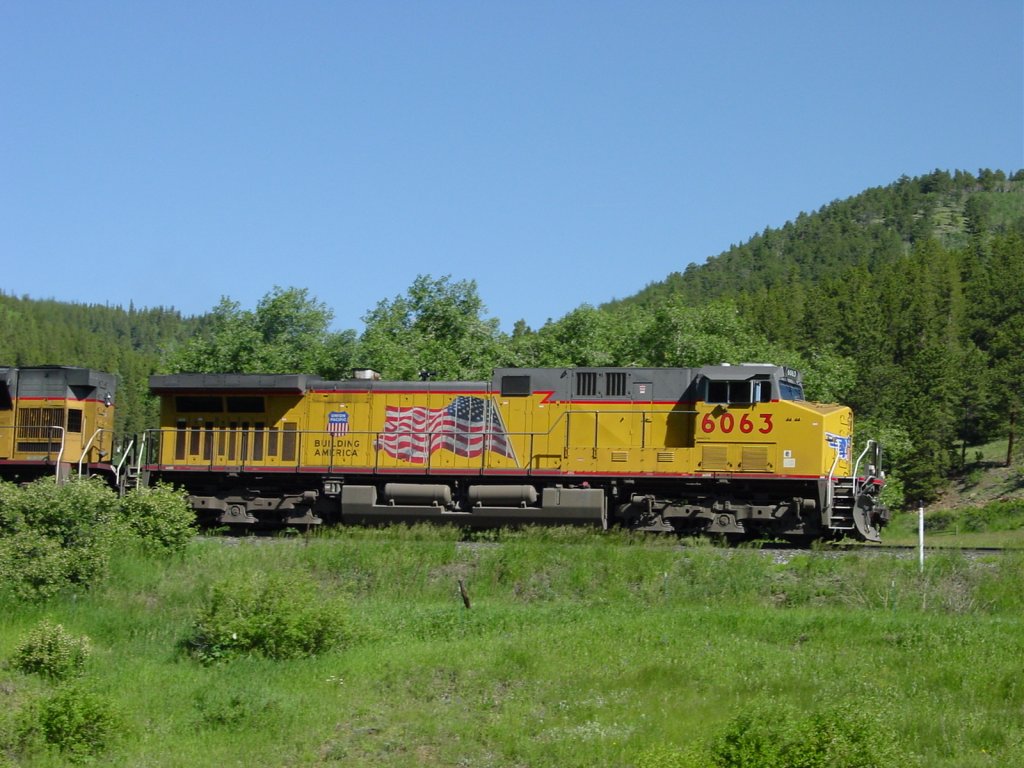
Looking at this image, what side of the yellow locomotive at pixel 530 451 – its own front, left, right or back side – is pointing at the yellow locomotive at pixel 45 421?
back

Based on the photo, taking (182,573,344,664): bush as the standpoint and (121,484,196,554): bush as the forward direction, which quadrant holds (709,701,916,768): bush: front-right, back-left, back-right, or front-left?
back-right

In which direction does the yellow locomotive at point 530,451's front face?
to the viewer's right

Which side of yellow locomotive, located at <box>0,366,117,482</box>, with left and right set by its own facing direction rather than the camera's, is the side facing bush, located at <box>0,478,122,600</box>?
left

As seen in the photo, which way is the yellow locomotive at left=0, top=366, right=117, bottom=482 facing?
to the viewer's left

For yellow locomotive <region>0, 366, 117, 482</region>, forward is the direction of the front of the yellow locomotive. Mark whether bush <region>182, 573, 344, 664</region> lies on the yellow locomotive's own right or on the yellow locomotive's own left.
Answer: on the yellow locomotive's own left

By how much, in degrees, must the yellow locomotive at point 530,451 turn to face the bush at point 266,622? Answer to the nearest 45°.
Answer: approximately 90° to its right

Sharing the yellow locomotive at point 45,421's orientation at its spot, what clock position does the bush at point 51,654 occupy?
The bush is roughly at 9 o'clock from the yellow locomotive.

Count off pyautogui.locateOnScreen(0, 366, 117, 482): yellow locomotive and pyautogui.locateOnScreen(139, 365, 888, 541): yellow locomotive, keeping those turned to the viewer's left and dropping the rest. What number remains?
1
